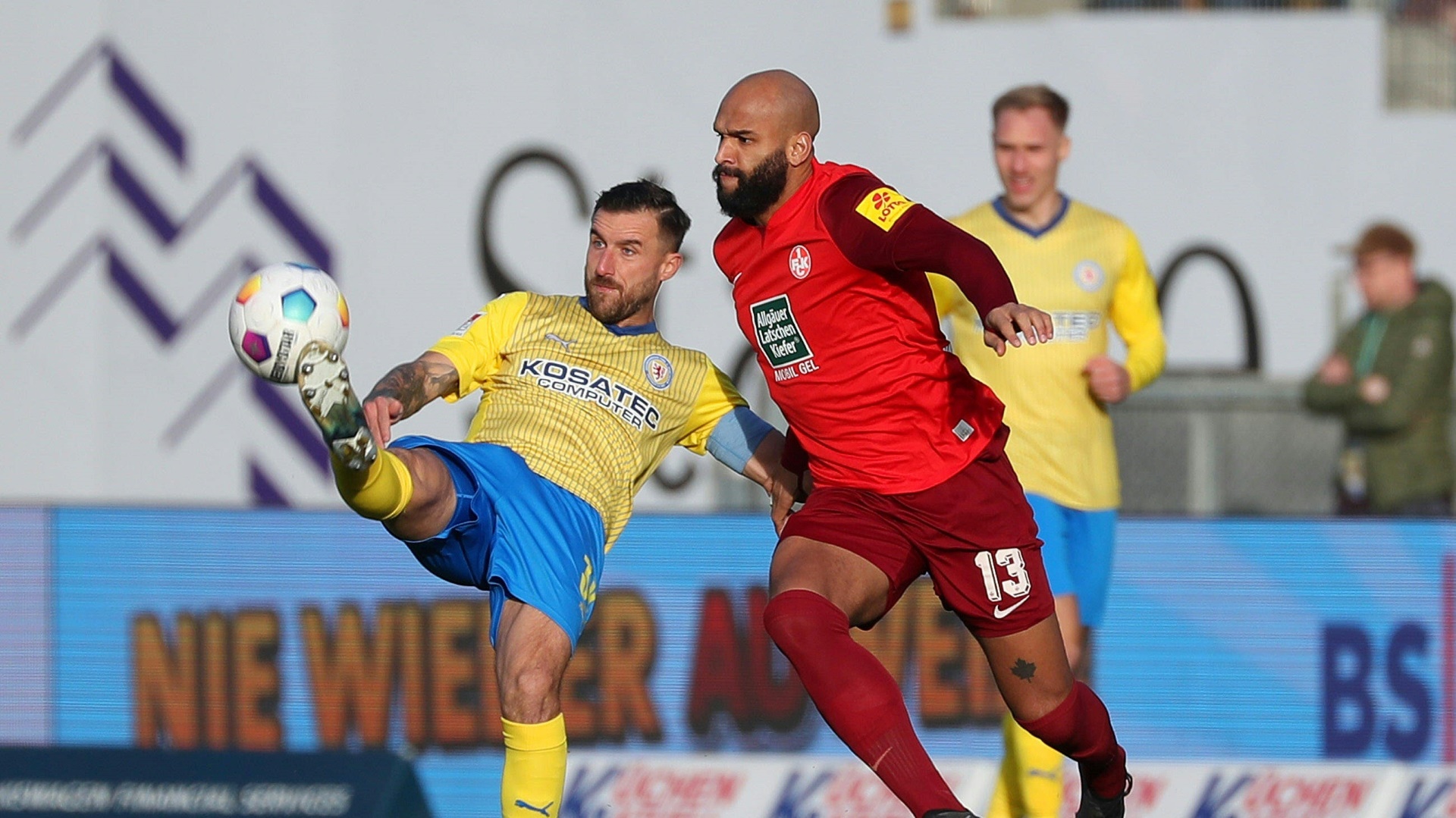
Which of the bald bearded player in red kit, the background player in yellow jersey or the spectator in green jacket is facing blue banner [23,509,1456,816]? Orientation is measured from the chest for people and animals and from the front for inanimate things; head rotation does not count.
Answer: the spectator in green jacket

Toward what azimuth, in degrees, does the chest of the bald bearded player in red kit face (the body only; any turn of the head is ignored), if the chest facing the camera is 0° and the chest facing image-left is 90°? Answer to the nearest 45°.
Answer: approximately 45°

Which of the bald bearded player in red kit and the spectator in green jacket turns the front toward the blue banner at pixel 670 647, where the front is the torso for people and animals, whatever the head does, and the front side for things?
the spectator in green jacket

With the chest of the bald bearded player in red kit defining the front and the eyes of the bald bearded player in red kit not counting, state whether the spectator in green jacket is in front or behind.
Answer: behind

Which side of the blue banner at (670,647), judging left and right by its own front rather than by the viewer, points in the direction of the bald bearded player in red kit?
front

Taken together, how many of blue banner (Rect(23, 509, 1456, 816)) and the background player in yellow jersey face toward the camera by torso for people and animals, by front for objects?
2

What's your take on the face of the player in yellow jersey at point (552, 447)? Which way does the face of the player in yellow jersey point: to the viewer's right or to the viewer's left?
to the viewer's left

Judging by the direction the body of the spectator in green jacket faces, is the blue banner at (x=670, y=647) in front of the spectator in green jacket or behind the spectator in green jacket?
in front

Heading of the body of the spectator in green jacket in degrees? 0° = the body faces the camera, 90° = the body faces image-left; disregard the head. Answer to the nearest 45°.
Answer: approximately 45°

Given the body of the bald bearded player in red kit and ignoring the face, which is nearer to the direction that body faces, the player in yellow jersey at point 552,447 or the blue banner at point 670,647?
the player in yellow jersey

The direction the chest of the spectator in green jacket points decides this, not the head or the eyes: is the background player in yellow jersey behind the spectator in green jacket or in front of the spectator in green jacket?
in front

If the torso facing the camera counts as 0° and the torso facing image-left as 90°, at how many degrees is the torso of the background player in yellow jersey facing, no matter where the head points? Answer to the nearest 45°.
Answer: approximately 0°
